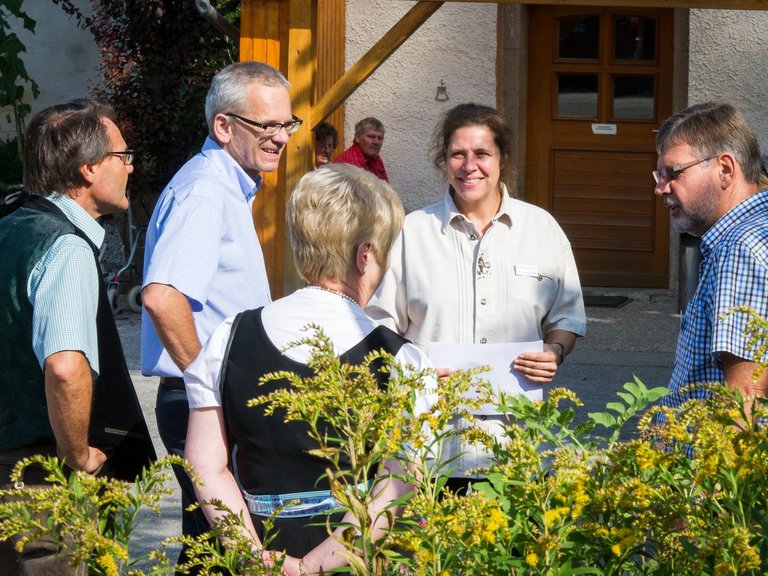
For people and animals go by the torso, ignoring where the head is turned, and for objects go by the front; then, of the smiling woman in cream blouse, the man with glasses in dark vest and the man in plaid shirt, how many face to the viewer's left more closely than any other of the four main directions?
1

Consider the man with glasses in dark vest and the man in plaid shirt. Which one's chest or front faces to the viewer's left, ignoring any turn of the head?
the man in plaid shirt

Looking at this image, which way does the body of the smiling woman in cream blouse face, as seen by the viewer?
toward the camera

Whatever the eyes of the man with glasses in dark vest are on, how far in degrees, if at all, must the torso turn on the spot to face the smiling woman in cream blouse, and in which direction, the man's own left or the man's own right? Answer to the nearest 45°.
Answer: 0° — they already face them

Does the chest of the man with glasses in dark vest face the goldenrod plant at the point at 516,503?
no

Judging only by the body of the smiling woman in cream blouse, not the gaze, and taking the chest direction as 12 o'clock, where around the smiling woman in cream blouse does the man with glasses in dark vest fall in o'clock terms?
The man with glasses in dark vest is roughly at 2 o'clock from the smiling woman in cream blouse.

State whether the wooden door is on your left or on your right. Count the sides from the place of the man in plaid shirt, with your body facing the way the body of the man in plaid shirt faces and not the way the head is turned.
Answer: on your right

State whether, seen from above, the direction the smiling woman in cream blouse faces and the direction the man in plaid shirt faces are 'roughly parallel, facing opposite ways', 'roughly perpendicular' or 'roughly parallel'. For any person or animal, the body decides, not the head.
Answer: roughly perpendicular

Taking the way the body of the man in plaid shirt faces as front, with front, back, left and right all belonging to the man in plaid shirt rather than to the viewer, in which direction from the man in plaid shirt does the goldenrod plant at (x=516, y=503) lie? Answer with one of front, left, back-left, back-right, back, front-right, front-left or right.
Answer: left

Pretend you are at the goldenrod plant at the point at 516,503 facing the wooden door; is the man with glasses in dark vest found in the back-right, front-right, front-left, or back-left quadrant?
front-left

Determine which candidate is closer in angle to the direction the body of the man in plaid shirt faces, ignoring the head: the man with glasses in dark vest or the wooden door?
the man with glasses in dark vest

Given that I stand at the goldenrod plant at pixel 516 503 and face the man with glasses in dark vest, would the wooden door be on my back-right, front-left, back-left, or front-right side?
front-right

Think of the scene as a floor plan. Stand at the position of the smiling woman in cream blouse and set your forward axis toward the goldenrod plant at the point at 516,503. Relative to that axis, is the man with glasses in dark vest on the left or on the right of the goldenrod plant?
right

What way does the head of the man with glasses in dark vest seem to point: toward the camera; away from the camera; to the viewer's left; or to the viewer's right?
to the viewer's right

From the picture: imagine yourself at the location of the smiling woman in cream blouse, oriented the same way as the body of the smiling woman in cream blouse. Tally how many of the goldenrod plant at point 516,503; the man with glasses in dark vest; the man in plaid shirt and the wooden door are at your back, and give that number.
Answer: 1

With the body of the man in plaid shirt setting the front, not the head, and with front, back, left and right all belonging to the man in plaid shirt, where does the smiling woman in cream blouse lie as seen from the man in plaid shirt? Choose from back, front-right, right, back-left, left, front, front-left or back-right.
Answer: front-right

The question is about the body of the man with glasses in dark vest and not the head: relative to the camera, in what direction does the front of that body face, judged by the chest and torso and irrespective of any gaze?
to the viewer's right

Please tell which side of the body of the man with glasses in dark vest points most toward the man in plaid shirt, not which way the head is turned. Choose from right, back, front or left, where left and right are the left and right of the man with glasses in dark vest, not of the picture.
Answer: front

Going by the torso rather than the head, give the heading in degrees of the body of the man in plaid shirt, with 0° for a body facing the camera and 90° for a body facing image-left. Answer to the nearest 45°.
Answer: approximately 90°

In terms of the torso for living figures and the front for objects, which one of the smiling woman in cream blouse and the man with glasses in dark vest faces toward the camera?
the smiling woman in cream blouse

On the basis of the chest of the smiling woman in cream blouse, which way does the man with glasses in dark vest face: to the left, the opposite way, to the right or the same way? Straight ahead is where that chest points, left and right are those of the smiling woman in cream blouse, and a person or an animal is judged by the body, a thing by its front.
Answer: to the left
